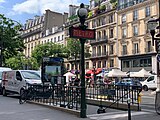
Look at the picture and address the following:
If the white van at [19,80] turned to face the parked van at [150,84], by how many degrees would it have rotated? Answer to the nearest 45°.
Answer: approximately 90° to its left

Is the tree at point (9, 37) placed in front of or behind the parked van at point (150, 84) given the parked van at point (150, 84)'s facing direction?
in front

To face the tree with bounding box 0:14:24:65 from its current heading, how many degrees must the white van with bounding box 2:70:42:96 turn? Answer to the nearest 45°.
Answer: approximately 135° to its left

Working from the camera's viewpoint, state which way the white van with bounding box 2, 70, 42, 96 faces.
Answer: facing the viewer and to the right of the viewer

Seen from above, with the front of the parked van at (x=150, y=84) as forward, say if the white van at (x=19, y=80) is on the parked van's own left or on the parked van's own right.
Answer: on the parked van's own left

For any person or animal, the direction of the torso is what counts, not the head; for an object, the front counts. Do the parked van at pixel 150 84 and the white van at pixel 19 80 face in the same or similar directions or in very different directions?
very different directions

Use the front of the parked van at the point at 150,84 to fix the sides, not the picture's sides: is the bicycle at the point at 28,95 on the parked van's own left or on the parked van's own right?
on the parked van's own left

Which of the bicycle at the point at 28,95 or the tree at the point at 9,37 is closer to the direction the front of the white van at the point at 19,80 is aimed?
the bicycle

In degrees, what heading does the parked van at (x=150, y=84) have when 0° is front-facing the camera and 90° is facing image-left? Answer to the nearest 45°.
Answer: approximately 90°
